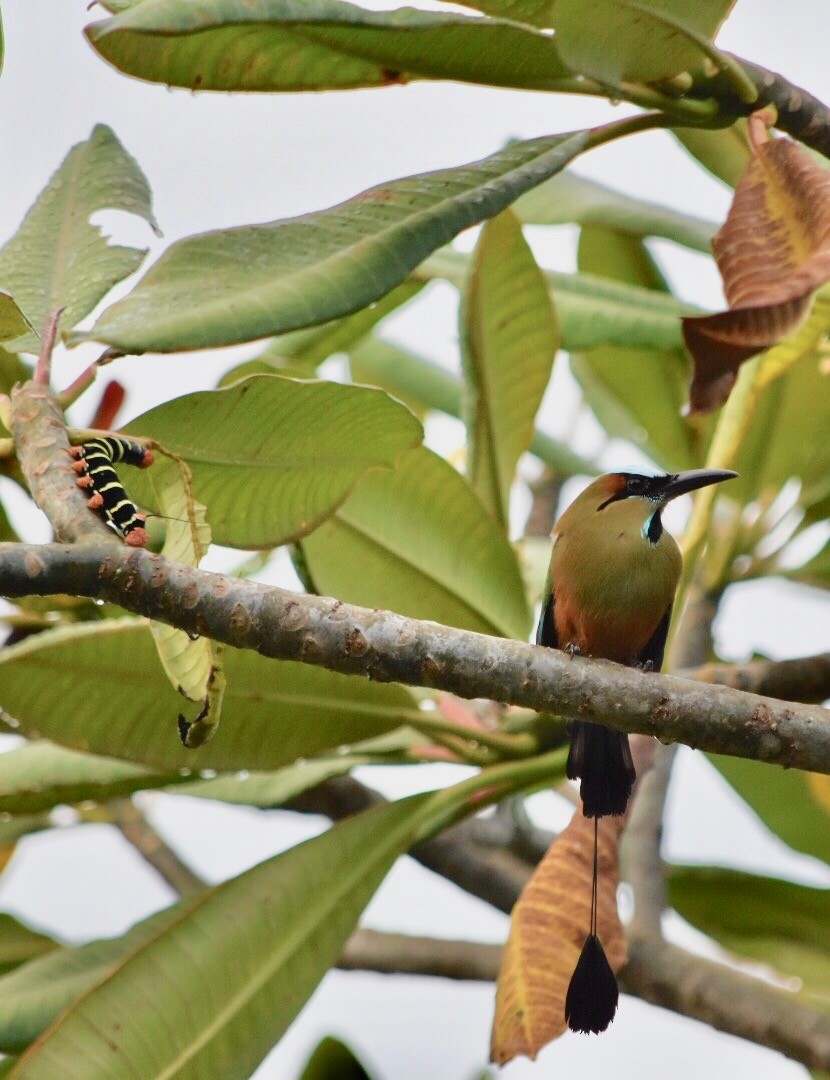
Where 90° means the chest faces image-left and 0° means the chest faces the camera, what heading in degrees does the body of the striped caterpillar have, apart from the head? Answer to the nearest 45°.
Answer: approximately 270°

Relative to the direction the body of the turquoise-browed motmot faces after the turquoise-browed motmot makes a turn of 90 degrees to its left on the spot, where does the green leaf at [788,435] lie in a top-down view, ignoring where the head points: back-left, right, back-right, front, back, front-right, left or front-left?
front-left

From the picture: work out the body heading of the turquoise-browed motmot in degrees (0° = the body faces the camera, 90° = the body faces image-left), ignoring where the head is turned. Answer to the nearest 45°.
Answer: approximately 315°
